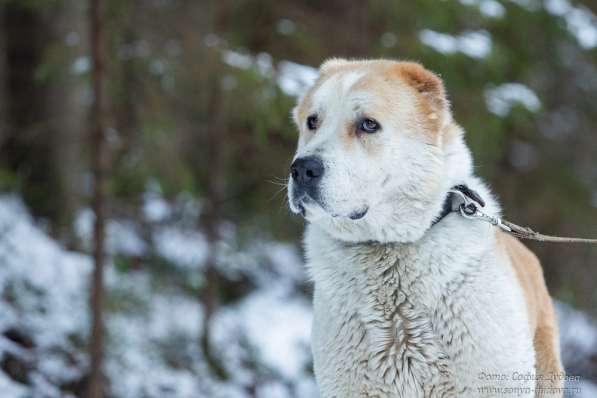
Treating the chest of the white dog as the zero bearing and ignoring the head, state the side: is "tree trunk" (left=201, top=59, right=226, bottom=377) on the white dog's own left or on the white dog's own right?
on the white dog's own right

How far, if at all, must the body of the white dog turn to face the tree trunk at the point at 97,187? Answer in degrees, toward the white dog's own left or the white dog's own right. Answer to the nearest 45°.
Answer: approximately 90° to the white dog's own right

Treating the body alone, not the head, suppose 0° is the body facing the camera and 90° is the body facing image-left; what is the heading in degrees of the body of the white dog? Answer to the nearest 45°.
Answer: approximately 45°
